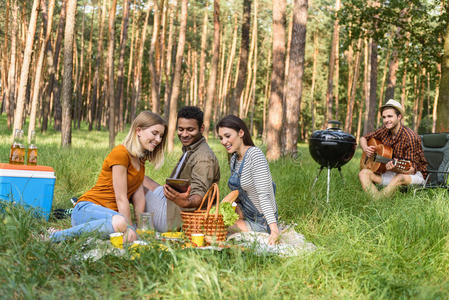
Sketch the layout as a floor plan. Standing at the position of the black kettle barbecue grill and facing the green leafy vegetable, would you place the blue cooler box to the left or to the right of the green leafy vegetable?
right

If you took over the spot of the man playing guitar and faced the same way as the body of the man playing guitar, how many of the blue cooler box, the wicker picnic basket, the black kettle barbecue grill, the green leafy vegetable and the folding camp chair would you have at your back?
1

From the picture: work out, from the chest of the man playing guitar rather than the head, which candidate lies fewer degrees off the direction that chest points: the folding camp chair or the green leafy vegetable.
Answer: the green leafy vegetable

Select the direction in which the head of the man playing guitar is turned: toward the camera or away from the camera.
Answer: toward the camera

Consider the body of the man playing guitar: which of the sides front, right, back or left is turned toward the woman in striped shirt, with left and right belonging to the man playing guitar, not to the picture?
front

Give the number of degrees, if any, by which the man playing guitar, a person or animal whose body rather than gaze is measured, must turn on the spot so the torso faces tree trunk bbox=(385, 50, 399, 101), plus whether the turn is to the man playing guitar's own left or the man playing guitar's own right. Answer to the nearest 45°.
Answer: approximately 135° to the man playing guitar's own right

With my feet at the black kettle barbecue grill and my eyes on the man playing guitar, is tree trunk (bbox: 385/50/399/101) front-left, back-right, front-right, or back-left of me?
front-left

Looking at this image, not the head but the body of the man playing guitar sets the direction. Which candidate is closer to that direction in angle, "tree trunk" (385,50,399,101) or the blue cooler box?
the blue cooler box

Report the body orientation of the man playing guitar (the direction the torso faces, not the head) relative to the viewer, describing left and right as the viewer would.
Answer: facing the viewer and to the left of the viewer

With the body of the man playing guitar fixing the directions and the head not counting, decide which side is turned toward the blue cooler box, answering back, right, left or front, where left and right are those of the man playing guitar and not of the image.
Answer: front

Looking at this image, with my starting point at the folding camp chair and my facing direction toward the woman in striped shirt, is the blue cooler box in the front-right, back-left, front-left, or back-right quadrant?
front-right

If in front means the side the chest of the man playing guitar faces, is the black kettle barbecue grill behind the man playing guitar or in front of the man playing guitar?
in front

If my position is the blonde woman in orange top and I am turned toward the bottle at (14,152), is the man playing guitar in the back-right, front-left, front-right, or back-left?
back-right

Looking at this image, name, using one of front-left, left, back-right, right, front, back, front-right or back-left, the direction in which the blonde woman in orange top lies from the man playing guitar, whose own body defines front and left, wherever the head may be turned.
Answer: front
